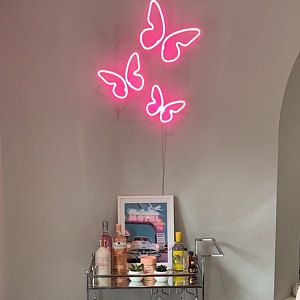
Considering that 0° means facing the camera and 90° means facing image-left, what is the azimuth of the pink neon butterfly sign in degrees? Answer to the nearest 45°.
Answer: approximately 0°
